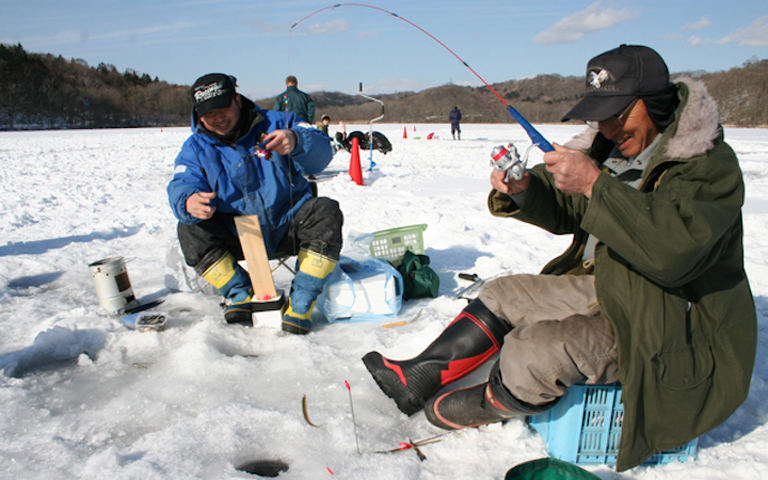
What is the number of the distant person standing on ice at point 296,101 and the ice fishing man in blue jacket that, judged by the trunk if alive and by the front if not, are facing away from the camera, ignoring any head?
1

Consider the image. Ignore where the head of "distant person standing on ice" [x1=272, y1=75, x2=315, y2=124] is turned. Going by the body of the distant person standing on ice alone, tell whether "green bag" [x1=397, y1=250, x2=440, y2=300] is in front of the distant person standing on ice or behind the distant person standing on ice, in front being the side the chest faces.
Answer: behind

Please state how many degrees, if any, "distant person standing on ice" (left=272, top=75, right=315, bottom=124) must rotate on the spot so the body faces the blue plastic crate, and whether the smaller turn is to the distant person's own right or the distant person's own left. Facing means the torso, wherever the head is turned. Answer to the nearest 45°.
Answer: approximately 180°

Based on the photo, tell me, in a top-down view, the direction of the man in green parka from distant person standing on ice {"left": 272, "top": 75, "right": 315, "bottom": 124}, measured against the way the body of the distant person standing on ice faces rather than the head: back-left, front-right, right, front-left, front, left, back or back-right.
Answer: back

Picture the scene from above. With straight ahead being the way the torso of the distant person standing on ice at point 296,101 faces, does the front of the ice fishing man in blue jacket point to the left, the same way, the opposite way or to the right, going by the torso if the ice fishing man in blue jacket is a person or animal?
the opposite way

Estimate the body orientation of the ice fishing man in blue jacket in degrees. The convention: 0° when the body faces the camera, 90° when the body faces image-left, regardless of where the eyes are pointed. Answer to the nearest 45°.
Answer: approximately 0°

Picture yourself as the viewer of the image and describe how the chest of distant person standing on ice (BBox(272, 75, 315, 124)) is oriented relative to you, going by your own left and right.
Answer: facing away from the viewer

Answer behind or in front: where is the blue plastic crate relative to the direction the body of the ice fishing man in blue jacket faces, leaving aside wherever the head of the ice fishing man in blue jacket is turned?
in front

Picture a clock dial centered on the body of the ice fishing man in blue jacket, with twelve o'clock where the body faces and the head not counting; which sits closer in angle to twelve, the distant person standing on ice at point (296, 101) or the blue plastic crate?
the blue plastic crate

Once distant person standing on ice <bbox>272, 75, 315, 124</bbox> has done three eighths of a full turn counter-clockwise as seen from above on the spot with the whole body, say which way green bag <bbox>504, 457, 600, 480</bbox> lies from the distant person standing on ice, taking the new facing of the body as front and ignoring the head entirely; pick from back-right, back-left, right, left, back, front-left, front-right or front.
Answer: front-left

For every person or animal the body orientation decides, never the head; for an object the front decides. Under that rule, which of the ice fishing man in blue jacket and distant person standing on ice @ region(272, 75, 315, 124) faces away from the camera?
the distant person standing on ice

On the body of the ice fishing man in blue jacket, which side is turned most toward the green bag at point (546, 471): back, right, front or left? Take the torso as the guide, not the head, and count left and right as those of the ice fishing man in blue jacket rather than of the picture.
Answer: front

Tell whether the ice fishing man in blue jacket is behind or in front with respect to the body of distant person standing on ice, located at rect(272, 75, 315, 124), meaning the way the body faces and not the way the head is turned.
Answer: behind

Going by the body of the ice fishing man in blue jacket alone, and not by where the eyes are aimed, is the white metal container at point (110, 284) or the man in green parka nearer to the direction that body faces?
the man in green parka
